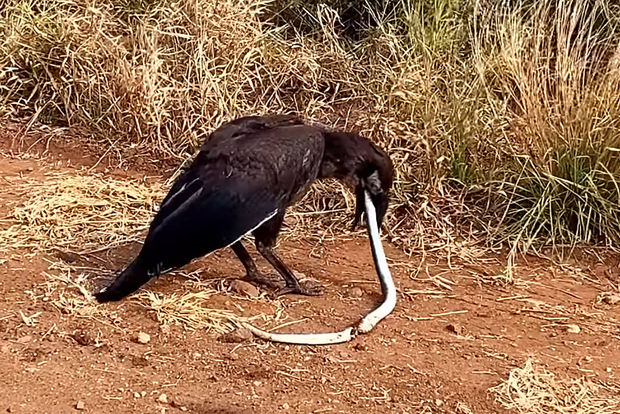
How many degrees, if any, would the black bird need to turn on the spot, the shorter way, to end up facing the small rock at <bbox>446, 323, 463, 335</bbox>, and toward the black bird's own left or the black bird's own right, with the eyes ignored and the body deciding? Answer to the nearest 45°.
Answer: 0° — it already faces it

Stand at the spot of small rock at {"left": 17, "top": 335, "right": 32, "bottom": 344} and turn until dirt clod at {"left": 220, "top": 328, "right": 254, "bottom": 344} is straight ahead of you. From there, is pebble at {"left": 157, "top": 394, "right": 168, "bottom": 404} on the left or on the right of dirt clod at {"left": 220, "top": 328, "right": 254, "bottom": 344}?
right

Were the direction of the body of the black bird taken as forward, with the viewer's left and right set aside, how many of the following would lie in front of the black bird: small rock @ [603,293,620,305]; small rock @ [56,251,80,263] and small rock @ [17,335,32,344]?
1

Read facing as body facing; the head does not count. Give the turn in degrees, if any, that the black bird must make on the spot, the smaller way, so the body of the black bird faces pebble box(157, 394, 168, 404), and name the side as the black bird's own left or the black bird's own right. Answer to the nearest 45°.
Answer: approximately 90° to the black bird's own right

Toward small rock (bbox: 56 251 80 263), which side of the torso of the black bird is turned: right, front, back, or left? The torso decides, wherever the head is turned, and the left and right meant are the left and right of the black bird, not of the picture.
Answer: back

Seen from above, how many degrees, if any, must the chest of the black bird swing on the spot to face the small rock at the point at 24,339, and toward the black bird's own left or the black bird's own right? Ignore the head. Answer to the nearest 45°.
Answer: approximately 135° to the black bird's own right

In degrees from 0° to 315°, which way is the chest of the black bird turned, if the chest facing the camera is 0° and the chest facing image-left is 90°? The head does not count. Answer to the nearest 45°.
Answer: approximately 270°

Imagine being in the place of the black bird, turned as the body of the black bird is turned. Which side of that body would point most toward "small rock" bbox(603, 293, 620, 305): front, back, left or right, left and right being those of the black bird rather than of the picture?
front

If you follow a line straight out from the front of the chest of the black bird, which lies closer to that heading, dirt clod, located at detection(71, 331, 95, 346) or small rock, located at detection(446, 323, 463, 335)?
the small rock

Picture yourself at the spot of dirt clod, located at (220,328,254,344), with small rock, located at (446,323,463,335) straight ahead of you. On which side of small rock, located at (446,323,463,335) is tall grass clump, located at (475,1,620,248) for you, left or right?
left

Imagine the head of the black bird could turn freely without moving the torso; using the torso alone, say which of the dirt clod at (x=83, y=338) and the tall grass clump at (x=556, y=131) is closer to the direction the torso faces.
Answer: the tall grass clump

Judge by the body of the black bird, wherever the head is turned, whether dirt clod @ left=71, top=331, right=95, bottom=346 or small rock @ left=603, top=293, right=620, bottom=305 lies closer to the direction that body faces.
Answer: the small rock

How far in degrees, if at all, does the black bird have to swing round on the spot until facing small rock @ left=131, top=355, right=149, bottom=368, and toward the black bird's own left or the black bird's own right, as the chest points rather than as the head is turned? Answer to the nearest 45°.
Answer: approximately 135° to the black bird's own right

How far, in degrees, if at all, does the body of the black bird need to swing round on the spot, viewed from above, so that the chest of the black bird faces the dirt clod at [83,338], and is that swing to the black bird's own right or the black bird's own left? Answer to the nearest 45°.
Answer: approximately 135° to the black bird's own right
